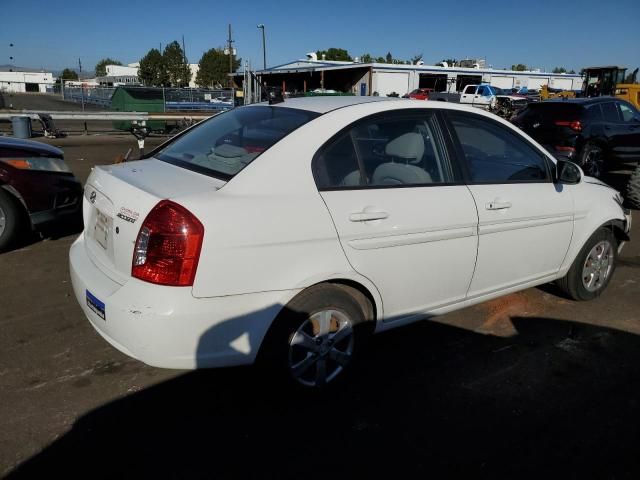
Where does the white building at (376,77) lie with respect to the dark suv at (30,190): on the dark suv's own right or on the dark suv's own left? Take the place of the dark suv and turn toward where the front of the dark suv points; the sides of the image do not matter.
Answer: on the dark suv's own left

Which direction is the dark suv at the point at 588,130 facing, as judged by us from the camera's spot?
facing away from the viewer and to the right of the viewer

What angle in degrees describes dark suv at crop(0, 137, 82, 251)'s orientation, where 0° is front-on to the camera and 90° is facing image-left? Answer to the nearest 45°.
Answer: approximately 315°

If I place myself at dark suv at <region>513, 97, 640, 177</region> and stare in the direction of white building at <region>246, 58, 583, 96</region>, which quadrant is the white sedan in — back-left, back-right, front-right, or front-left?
back-left

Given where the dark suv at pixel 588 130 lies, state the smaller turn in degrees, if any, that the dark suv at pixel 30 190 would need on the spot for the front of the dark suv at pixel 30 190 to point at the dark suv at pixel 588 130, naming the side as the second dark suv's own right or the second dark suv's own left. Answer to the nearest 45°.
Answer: approximately 45° to the second dark suv's own left

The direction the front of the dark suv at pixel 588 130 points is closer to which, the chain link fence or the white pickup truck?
the white pickup truck

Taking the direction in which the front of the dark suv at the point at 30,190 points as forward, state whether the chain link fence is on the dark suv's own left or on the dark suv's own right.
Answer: on the dark suv's own left

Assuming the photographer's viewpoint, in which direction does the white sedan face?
facing away from the viewer and to the right of the viewer

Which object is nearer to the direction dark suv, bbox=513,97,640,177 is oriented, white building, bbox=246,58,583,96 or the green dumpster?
the white building
